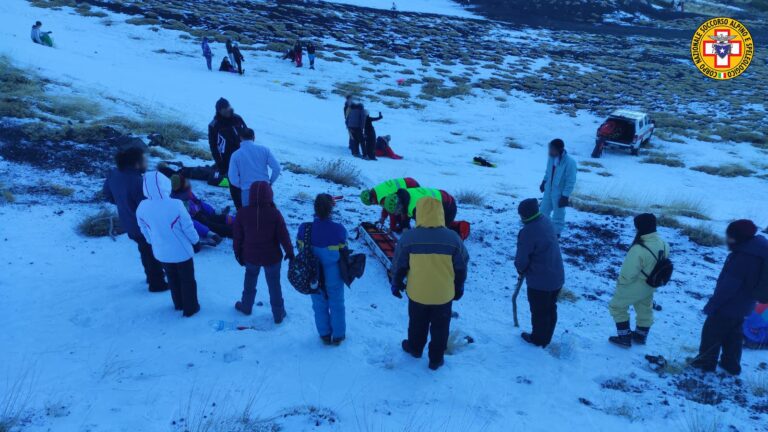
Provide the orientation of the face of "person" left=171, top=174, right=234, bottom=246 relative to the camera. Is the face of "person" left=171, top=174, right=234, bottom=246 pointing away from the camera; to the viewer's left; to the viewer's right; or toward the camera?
to the viewer's right

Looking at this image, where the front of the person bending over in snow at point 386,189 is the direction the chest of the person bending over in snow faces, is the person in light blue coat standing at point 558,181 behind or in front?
behind

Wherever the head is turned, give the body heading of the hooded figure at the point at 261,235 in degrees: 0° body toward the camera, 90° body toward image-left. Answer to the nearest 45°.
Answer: approximately 180°

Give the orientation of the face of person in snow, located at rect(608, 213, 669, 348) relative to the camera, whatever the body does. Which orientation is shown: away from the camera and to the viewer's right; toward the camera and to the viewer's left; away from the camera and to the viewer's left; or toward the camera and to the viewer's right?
away from the camera and to the viewer's left

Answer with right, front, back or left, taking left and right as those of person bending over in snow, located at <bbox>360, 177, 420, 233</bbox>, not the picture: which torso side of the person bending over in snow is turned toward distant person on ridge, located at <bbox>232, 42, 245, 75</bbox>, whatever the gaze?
right

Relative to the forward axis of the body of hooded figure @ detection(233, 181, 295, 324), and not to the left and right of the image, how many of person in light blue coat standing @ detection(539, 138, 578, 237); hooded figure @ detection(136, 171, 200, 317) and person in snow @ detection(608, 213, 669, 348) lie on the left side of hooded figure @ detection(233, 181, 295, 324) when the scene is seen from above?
1

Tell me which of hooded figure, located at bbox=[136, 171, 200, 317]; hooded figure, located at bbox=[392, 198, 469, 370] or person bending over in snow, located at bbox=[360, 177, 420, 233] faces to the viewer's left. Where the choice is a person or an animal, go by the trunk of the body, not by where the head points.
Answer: the person bending over in snow

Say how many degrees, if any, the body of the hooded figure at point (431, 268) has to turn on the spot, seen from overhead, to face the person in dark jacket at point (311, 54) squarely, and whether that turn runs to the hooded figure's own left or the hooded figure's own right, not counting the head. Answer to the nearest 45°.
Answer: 0° — they already face them

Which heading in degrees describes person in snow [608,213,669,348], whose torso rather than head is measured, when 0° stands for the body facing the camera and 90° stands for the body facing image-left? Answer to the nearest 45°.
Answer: approximately 135°

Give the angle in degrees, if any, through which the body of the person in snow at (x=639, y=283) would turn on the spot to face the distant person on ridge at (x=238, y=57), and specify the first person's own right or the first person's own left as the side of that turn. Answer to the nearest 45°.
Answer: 0° — they already face them

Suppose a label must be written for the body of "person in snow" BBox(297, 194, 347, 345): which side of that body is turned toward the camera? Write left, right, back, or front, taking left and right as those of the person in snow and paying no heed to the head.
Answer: back

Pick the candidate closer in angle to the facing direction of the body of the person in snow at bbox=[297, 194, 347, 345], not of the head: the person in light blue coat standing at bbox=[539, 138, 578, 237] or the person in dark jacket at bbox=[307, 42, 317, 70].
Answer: the person in dark jacket

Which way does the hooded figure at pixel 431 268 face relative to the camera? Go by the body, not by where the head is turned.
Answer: away from the camera

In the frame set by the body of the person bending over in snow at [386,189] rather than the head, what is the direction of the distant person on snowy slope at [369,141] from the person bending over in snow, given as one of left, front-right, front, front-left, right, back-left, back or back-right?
right

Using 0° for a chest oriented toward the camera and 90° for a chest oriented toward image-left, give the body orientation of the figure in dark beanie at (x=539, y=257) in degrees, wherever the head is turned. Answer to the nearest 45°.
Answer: approximately 135°

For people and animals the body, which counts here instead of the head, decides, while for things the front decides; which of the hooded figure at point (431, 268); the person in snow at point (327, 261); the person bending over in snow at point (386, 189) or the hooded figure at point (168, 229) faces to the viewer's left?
the person bending over in snow
